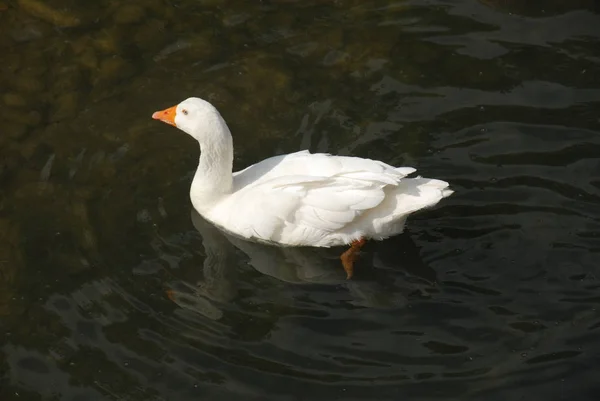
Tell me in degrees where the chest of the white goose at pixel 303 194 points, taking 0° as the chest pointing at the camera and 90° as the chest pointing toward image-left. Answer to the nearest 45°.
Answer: approximately 90°
